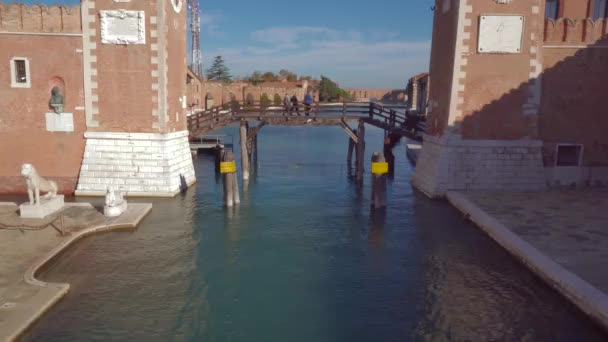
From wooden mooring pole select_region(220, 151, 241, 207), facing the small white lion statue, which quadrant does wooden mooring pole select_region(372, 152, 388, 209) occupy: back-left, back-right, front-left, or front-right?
back-left

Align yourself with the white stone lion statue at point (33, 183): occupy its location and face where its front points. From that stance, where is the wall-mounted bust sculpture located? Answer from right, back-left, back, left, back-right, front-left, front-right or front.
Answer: back-right

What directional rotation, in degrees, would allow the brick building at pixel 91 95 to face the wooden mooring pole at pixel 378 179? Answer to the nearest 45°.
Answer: approximately 45° to its left

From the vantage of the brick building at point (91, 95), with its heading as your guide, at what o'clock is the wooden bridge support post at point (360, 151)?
The wooden bridge support post is roughly at 9 o'clock from the brick building.

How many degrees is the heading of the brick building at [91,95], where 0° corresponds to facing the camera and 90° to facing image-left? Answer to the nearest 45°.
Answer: approximately 0°

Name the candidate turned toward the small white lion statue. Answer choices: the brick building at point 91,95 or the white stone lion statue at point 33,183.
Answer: the brick building

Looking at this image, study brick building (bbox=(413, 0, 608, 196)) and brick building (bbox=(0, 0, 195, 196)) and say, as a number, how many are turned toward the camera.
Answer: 2
